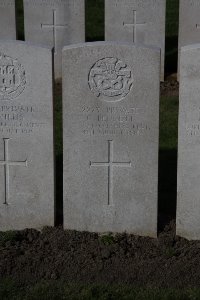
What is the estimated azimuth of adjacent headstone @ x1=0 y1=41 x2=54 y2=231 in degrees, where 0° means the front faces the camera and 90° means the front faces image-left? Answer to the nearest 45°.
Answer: approximately 0°

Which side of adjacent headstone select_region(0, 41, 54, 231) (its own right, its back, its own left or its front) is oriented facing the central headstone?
left

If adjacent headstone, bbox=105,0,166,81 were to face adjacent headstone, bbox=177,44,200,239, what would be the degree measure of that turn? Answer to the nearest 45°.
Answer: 0° — it already faces it

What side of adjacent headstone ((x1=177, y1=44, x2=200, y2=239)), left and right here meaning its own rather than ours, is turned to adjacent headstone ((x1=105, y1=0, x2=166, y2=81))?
back

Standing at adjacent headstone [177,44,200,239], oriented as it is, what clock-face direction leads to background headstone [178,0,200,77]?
background headstone [178,0,200,77] is roughly at 6 o'clock from adjacent headstone [177,44,200,239].

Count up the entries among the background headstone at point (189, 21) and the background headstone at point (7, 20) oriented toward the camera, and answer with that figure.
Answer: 2

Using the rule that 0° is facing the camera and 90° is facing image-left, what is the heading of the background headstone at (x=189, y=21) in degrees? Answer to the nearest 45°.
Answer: approximately 0°

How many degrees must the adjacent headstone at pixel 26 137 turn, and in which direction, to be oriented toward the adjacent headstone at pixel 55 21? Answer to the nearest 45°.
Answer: approximately 180°

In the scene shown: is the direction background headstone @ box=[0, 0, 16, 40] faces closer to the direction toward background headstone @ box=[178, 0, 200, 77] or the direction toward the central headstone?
the central headstone

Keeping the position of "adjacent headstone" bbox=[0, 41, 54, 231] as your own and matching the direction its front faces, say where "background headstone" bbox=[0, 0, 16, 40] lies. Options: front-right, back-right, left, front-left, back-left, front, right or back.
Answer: back
